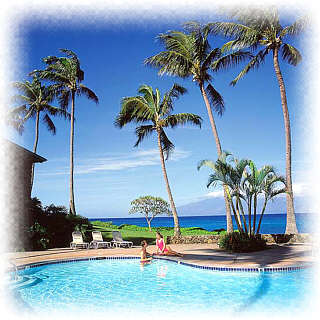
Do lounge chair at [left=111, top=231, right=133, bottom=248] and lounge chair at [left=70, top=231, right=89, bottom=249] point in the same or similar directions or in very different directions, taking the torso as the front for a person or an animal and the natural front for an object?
same or similar directions

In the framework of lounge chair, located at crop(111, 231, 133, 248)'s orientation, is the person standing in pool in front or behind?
in front

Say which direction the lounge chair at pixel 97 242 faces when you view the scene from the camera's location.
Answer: facing the viewer and to the right of the viewer

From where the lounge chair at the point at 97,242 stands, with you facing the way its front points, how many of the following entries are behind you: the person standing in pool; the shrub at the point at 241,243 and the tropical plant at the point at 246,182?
0

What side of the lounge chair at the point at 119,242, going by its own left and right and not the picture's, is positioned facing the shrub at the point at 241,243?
front

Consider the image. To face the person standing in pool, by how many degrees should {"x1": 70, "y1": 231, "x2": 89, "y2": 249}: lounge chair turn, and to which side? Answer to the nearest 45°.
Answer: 0° — it already faces them

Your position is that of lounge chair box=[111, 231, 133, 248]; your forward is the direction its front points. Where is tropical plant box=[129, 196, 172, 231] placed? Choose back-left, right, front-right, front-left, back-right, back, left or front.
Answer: back-left

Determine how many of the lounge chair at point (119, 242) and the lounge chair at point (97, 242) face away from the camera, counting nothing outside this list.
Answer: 0

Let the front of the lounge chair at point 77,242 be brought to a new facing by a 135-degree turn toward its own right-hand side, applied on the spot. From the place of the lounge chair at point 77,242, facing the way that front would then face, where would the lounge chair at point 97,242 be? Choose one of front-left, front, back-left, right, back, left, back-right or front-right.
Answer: back
